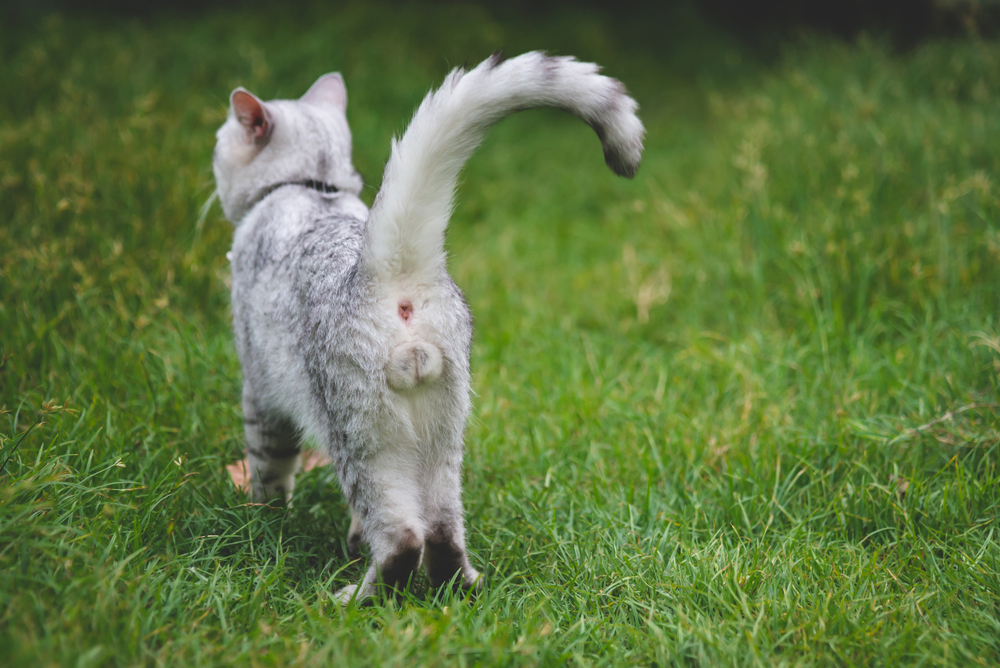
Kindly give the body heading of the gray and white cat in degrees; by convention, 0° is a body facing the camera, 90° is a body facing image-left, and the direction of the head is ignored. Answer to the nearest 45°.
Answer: approximately 135°
